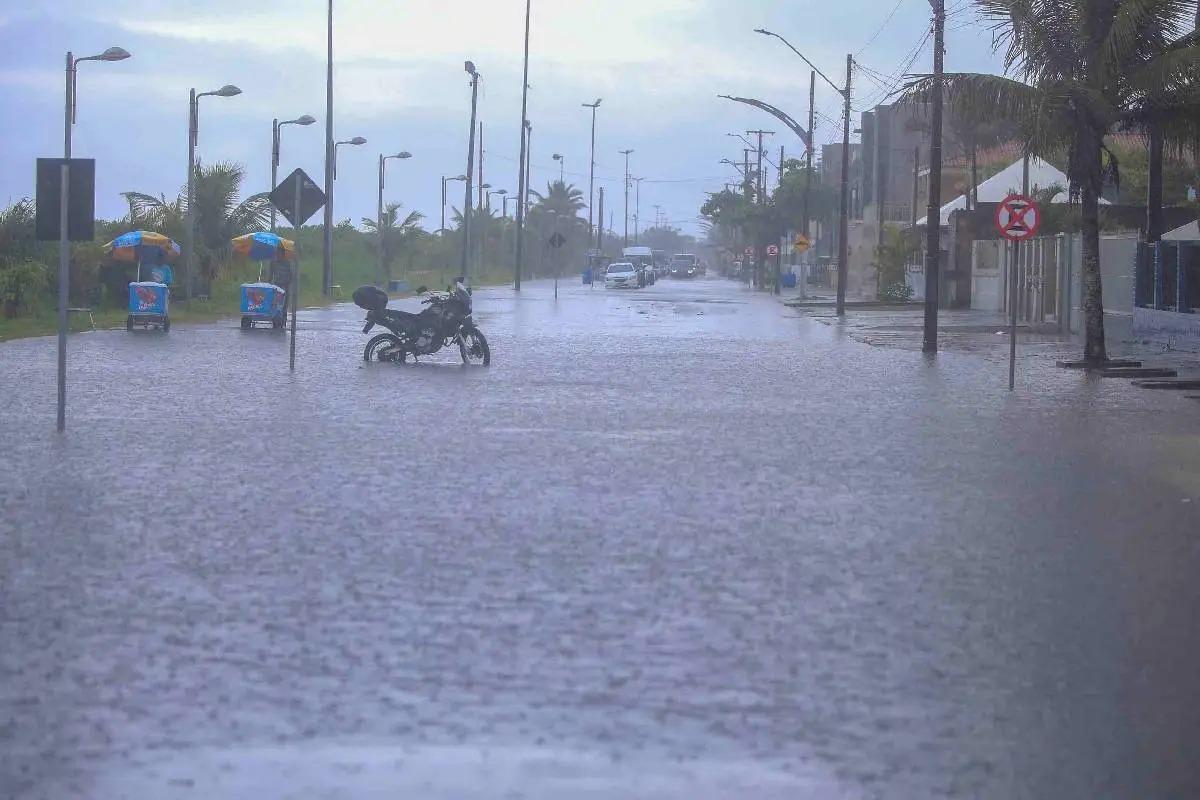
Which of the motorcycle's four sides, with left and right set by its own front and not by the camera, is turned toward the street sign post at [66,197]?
right

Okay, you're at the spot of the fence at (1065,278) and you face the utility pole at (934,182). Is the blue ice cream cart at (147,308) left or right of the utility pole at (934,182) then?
right

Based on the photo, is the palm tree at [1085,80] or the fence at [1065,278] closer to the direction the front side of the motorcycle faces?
the palm tree

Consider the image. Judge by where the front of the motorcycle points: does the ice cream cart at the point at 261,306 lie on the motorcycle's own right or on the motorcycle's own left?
on the motorcycle's own left

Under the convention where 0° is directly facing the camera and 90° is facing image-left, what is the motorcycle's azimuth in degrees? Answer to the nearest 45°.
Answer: approximately 270°

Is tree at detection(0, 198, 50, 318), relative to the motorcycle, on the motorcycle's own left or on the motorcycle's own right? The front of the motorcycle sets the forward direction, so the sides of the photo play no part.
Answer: on the motorcycle's own left

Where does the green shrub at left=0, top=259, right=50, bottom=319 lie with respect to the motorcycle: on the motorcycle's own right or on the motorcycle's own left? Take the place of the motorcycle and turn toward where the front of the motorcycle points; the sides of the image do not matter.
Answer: on the motorcycle's own left

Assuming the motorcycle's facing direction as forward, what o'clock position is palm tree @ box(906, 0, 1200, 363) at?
The palm tree is roughly at 12 o'clock from the motorcycle.

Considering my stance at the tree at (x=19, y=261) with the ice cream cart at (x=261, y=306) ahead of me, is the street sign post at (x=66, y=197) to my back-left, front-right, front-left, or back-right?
front-right

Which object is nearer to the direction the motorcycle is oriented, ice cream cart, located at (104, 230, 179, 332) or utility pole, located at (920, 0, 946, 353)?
the utility pole
